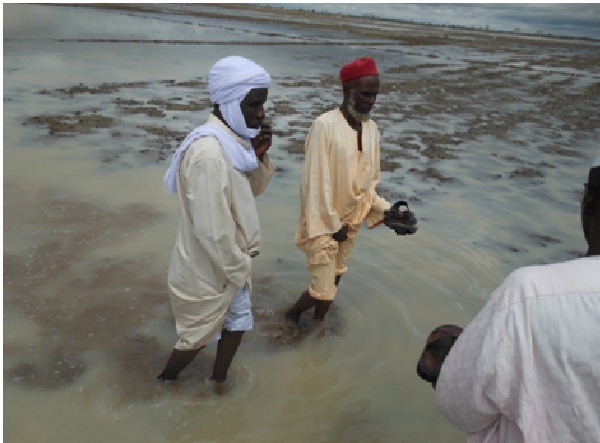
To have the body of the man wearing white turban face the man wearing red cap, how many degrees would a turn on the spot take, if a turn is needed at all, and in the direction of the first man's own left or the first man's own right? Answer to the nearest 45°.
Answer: approximately 45° to the first man's own left

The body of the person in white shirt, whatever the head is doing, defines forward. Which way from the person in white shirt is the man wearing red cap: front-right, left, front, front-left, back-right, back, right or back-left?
front-left

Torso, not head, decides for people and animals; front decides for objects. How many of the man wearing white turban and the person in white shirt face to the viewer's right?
1

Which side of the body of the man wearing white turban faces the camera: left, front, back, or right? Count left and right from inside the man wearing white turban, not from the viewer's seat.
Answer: right

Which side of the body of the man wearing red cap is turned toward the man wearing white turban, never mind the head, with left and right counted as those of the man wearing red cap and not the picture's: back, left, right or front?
right

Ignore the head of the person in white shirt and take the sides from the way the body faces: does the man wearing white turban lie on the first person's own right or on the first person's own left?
on the first person's own left

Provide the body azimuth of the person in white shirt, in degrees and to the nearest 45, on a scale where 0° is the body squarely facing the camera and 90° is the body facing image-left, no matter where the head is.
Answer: approximately 180°

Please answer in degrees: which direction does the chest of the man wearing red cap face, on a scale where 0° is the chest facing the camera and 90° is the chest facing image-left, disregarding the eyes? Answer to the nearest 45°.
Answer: approximately 315°

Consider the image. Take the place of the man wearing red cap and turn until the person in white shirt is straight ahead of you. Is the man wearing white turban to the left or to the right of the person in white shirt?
right

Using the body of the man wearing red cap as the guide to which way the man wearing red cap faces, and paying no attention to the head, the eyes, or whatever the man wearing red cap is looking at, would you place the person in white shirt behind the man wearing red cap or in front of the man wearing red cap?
in front

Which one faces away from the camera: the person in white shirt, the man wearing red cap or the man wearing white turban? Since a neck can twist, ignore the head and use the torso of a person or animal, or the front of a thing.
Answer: the person in white shirt
